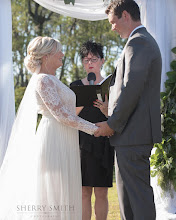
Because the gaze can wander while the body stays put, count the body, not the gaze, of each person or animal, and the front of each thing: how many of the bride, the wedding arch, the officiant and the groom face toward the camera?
2

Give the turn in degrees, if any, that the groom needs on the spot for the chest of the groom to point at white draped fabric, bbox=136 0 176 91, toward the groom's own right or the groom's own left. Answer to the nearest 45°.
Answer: approximately 90° to the groom's own right

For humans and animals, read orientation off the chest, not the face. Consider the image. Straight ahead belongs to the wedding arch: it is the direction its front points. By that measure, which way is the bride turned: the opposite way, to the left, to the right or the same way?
to the left

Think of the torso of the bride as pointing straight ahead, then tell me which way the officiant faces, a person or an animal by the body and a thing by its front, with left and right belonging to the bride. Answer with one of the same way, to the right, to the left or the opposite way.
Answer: to the right

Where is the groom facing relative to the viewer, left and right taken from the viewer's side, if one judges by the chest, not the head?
facing to the left of the viewer

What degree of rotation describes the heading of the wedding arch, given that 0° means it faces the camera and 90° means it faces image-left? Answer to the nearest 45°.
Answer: approximately 0°

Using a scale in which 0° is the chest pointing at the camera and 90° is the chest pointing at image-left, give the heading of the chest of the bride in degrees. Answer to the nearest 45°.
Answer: approximately 270°

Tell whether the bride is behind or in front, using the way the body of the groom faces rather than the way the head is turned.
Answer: in front

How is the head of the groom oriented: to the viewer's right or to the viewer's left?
to the viewer's left

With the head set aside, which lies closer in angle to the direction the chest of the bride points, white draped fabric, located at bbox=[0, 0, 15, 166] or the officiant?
the officiant

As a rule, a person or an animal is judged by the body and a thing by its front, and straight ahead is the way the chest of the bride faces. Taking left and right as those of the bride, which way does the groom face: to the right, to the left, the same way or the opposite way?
the opposite way

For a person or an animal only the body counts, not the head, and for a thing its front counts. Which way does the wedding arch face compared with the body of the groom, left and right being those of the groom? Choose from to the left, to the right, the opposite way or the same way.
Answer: to the left
